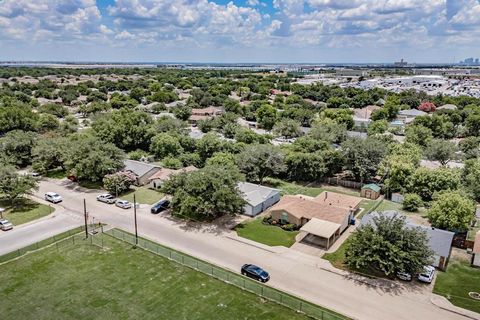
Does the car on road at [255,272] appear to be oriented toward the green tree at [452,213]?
no

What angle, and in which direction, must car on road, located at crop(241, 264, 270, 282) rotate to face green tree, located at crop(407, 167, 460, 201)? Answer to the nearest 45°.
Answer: approximately 90° to its left

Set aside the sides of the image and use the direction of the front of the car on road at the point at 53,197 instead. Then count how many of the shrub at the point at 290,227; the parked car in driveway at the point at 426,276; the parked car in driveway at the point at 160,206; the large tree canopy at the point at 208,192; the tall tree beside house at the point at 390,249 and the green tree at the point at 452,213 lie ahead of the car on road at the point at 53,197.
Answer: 6

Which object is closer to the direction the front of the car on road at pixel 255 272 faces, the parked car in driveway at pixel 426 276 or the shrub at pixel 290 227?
the parked car in driveway

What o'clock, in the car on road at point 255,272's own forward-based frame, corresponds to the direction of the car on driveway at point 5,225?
the car on driveway at point 5,225 is roughly at 5 o'clock from the car on road at point 255,272.

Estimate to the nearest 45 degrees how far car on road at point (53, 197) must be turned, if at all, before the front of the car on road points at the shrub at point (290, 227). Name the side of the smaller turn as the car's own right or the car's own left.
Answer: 0° — it already faces it

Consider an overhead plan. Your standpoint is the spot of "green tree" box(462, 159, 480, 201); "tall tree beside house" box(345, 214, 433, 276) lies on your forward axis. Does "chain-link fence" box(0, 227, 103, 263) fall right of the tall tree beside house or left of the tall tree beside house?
right

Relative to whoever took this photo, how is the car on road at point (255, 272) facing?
facing the viewer and to the right of the viewer

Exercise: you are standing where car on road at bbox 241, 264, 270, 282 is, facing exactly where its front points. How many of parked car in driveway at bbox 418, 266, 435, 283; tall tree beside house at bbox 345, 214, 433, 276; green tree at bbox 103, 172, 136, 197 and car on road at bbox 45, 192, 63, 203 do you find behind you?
2

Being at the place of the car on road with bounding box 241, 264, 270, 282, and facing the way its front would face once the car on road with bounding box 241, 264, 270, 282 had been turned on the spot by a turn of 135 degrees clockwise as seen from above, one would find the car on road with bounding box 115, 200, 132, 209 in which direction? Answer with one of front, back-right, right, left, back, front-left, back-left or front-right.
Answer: front-right

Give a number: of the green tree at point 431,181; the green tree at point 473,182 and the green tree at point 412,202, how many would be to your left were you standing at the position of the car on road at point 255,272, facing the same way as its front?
3

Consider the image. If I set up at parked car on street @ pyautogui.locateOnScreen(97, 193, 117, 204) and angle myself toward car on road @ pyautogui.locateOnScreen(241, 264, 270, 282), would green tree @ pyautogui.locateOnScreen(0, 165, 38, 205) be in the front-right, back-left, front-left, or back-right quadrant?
back-right

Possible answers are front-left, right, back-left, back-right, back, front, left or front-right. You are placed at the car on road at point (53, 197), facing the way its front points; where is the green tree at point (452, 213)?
front

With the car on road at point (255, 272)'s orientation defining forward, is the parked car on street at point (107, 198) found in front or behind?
behind

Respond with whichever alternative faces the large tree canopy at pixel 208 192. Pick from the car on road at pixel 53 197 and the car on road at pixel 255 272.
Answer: the car on road at pixel 53 197

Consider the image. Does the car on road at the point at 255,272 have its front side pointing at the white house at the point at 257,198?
no
